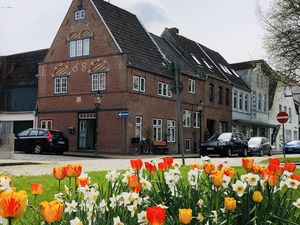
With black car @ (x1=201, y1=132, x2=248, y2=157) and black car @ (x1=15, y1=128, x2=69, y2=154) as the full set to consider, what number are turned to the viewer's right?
0

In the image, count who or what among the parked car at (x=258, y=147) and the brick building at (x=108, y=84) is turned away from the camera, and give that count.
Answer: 0

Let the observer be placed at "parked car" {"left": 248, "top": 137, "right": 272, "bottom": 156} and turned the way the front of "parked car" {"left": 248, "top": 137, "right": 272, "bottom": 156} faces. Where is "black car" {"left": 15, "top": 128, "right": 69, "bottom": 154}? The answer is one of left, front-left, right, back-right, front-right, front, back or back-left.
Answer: front

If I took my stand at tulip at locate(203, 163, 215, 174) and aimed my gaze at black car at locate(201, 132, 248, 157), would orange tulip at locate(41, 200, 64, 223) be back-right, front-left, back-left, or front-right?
back-left

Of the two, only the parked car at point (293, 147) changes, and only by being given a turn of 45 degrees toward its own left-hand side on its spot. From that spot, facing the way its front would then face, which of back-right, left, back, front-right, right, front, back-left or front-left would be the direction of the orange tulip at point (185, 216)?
front

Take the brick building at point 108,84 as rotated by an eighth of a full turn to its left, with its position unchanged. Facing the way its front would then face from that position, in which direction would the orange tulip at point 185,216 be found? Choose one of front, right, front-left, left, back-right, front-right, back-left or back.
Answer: front

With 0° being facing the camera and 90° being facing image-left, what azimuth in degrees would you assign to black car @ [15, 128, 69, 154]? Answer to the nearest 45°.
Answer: approximately 135°

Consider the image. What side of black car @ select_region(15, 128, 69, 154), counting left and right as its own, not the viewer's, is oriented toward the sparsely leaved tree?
back

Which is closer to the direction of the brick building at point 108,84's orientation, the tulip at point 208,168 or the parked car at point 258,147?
the tulip

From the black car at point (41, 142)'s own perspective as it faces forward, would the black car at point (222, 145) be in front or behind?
behind

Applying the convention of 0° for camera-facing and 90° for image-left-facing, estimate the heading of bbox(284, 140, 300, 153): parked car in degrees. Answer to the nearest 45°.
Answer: approximately 45°

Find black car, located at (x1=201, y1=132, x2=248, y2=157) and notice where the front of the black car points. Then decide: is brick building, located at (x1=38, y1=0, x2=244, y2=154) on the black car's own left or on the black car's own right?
on the black car's own right

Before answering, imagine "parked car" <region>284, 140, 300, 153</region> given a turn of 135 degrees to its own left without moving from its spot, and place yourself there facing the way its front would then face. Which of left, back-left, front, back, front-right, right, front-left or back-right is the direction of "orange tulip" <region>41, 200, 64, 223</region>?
right

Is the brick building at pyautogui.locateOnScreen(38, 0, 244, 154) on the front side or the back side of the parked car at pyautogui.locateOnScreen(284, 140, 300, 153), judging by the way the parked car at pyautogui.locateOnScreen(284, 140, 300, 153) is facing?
on the front side
